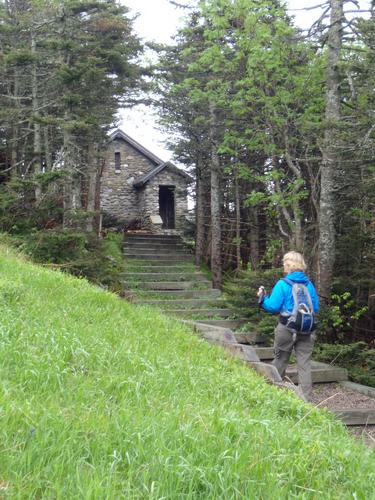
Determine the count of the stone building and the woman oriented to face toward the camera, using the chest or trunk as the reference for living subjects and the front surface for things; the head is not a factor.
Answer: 1

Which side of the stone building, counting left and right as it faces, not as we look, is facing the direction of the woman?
front

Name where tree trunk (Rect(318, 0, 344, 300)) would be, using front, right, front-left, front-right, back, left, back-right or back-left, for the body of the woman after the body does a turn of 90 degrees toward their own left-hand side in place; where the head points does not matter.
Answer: back-right

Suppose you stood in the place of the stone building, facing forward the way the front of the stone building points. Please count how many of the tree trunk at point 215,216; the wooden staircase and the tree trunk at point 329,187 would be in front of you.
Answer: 3

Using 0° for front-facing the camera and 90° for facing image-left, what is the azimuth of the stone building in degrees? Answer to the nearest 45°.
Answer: approximately 0°

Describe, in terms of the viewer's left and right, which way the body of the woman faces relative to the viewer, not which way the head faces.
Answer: facing away from the viewer and to the left of the viewer

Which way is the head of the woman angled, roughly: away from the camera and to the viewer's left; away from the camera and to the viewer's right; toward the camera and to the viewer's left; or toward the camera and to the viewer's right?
away from the camera and to the viewer's left

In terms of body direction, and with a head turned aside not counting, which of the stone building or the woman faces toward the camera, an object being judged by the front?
the stone building

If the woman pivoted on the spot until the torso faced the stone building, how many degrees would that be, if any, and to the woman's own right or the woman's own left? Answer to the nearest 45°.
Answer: approximately 45° to the woman's own right

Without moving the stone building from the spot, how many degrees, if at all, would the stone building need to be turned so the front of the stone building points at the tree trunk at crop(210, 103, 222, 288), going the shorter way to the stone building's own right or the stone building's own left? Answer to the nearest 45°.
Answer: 0° — it already faces it

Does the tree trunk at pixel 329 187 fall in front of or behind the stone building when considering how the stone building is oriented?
in front
